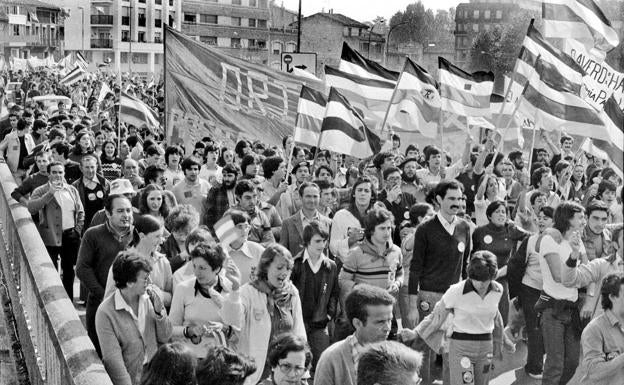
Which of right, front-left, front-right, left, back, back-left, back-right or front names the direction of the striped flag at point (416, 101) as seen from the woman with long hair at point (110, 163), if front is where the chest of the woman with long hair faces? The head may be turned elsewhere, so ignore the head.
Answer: left

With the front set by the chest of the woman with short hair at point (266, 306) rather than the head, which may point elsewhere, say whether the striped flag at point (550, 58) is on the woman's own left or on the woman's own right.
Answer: on the woman's own left

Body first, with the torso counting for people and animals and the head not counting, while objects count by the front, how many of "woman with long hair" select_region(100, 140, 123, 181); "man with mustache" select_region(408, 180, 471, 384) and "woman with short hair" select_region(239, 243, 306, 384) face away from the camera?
0

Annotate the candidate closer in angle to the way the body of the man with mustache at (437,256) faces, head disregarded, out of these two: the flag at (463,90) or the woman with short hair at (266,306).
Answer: the woman with short hair

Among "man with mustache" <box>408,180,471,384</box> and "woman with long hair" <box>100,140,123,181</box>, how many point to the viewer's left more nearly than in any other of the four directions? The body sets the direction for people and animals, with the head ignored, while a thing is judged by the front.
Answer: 0

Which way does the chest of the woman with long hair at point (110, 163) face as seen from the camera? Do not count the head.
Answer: toward the camera

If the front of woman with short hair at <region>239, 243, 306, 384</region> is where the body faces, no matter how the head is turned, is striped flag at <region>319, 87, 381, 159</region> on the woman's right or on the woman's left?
on the woman's left

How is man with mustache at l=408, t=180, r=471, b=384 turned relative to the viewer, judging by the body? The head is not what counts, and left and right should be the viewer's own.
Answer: facing the viewer and to the right of the viewer

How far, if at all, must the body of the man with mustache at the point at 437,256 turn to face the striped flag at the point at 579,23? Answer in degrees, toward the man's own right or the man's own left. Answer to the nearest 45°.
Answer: approximately 135° to the man's own left
